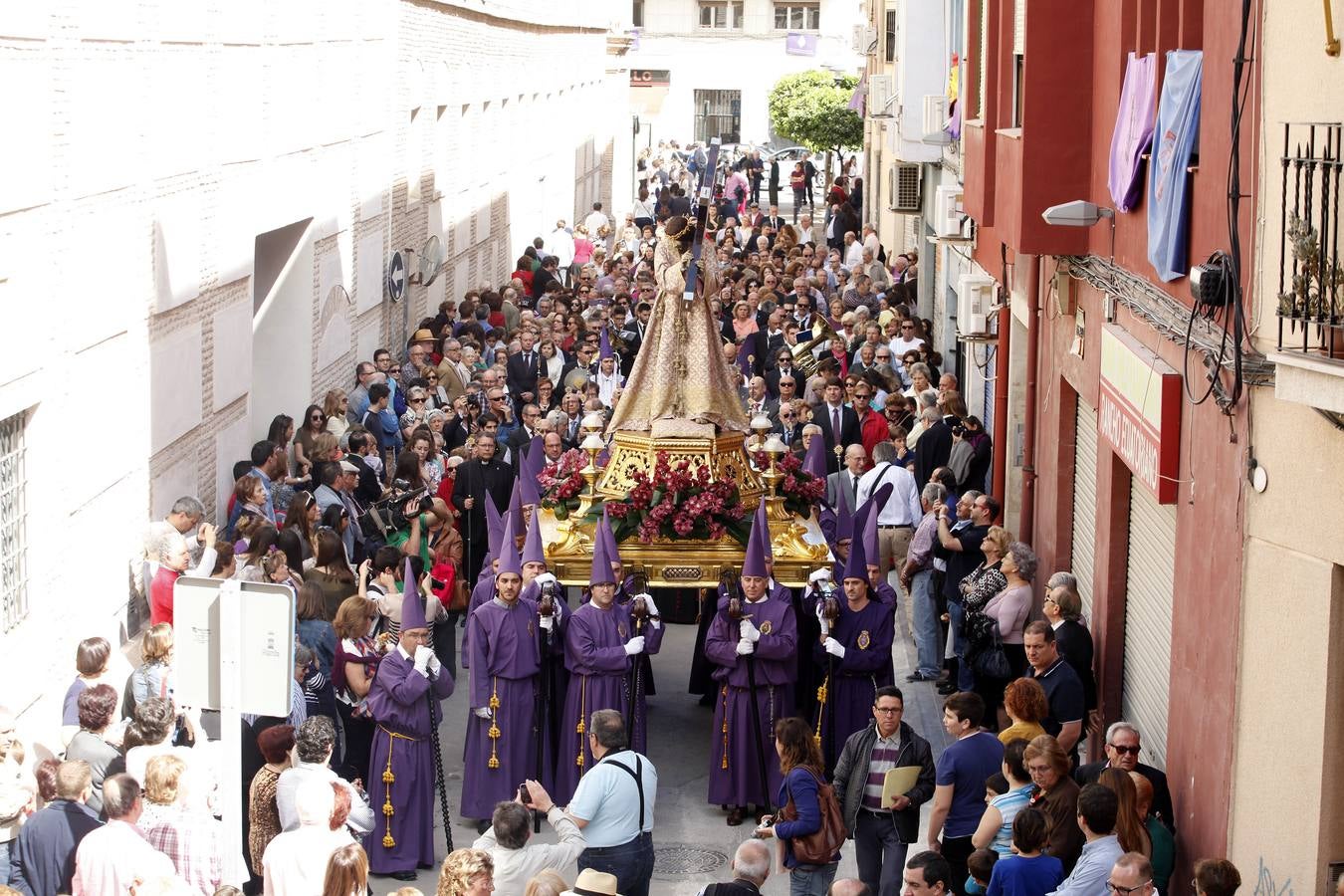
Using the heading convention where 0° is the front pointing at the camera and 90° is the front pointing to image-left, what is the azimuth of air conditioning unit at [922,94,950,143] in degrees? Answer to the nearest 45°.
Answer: approximately 45°

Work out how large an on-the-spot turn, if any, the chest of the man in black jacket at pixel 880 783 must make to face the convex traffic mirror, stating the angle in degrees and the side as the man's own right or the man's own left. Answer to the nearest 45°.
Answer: approximately 180°

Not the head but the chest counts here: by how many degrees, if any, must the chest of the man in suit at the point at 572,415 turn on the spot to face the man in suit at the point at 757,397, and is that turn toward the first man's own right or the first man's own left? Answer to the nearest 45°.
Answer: approximately 90° to the first man's own left

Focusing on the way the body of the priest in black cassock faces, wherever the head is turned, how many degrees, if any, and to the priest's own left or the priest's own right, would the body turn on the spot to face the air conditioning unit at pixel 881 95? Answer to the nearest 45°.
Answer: approximately 180°

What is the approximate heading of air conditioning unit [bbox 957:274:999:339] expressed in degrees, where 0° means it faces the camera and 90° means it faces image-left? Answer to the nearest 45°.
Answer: approximately 90°

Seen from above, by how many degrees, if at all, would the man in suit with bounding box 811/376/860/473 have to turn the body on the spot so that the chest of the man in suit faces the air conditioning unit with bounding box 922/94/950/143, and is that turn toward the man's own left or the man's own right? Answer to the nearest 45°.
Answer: approximately 180°

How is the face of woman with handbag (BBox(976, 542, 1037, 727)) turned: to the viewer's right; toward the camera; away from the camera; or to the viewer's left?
to the viewer's left
